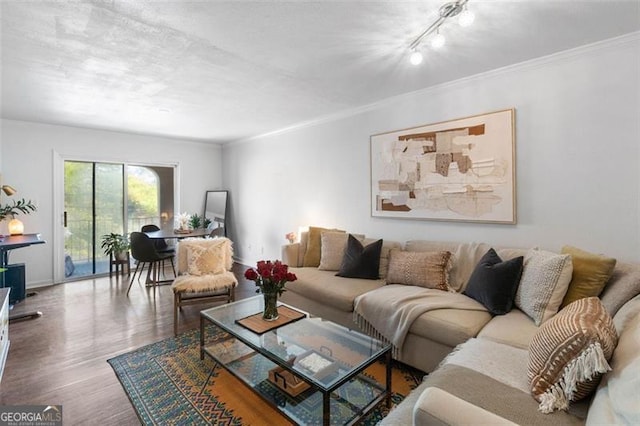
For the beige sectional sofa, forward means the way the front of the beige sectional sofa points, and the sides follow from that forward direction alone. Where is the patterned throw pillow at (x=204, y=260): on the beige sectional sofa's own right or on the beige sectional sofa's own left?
on the beige sectional sofa's own right

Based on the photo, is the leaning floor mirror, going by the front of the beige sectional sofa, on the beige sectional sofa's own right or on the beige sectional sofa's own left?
on the beige sectional sofa's own right

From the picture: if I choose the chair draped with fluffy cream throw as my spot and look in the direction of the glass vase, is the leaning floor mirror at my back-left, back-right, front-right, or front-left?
back-left

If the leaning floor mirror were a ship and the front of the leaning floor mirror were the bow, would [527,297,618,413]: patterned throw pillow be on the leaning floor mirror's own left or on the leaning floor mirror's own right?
on the leaning floor mirror's own left

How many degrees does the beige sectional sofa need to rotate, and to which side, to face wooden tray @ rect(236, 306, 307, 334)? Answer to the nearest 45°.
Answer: approximately 45° to its right

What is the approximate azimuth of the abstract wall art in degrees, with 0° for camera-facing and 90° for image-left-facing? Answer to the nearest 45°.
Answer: approximately 45°

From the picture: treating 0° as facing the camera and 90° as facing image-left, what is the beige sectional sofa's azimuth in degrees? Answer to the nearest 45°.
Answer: approximately 45°

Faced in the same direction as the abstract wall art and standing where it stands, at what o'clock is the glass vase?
The glass vase is roughly at 12 o'clock from the abstract wall art.

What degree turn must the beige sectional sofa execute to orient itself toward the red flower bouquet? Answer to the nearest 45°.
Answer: approximately 45° to its right

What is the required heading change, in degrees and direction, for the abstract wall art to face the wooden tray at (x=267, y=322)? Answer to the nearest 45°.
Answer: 0° — it already faces it
